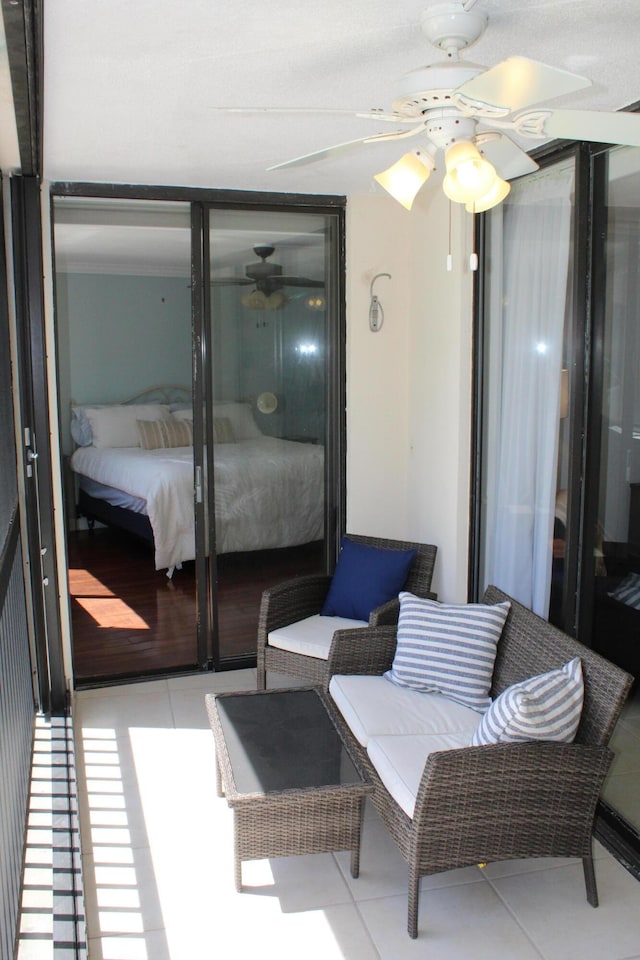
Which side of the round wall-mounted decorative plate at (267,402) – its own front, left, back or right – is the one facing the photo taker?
front

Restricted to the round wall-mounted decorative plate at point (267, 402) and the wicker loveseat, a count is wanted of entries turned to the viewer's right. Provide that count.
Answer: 0

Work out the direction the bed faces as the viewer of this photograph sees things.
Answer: facing the viewer and to the right of the viewer

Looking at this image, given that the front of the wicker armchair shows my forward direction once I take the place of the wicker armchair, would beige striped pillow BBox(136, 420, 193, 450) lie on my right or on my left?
on my right

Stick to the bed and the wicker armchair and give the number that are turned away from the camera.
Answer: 0

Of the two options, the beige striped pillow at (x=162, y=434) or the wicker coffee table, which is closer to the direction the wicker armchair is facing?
the wicker coffee table

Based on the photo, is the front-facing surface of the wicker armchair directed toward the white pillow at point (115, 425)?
no

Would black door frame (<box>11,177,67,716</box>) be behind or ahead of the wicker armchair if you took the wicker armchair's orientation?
ahead

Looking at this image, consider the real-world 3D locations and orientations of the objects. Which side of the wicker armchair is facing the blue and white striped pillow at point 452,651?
left

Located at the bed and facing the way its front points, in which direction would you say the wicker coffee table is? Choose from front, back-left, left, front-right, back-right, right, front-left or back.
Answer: front-right

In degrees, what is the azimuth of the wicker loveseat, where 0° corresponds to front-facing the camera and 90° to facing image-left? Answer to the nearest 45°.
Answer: approximately 45°

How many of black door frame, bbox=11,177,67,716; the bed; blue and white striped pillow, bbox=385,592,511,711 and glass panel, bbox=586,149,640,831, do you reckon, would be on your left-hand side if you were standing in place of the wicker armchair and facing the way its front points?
2

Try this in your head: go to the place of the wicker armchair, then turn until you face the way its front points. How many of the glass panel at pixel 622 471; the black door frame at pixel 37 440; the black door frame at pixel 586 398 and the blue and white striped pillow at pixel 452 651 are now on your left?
3

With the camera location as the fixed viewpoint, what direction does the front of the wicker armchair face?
facing the viewer and to the left of the viewer

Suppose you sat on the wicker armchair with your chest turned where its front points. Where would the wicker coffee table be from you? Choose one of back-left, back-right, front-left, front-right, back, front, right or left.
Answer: front-left
